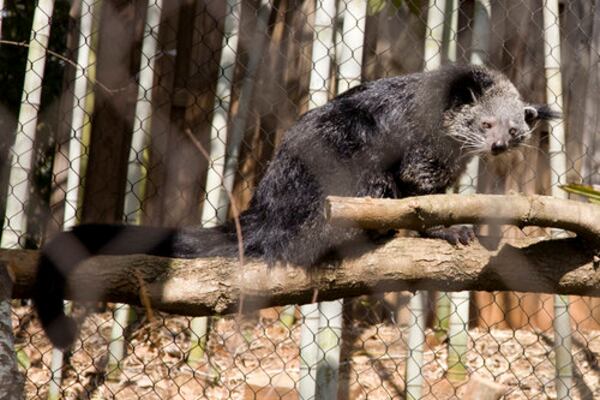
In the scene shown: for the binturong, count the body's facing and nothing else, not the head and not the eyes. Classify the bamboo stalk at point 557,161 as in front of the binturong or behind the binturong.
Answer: in front

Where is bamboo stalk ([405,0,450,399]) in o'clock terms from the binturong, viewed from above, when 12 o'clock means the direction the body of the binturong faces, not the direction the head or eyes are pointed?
The bamboo stalk is roughly at 10 o'clock from the binturong.

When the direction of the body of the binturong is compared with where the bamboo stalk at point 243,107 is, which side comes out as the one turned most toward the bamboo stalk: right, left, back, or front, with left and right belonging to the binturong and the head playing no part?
left

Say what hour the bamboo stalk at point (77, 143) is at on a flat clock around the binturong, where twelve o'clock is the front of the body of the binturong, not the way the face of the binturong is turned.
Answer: The bamboo stalk is roughly at 7 o'clock from the binturong.

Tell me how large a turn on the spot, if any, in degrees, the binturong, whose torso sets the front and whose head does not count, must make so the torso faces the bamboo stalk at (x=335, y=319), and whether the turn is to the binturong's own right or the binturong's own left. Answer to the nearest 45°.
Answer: approximately 90° to the binturong's own left

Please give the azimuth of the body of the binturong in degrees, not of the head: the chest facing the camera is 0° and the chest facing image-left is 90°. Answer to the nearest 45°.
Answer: approximately 270°

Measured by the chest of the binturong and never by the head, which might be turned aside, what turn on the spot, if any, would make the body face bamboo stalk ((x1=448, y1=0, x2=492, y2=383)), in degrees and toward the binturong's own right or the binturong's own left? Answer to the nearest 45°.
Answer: approximately 45° to the binturong's own left
